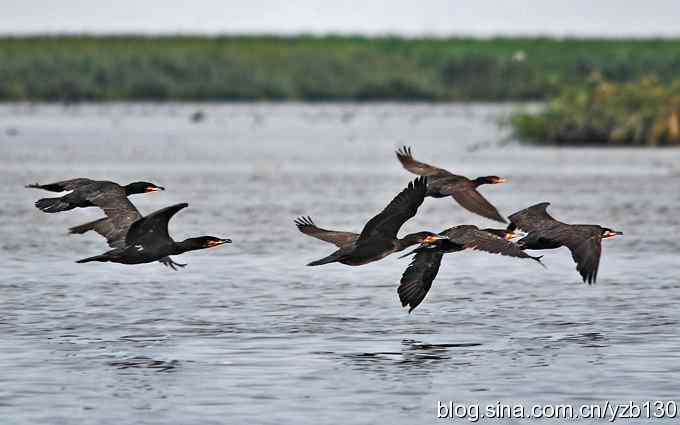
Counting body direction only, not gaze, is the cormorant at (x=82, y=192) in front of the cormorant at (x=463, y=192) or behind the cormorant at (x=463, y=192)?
behind

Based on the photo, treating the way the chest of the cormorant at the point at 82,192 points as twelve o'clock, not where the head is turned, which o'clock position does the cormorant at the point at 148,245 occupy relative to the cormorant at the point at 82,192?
the cormorant at the point at 148,245 is roughly at 2 o'clock from the cormorant at the point at 82,192.

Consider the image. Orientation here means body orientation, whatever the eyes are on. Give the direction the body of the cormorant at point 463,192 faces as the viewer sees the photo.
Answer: to the viewer's right

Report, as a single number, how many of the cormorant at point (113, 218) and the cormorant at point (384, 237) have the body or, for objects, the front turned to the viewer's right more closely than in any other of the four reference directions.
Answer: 2

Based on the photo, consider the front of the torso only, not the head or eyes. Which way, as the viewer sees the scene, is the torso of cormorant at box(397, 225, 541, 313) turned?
to the viewer's right

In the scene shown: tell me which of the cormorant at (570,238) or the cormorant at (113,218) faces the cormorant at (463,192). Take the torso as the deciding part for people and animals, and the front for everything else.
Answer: the cormorant at (113,218)

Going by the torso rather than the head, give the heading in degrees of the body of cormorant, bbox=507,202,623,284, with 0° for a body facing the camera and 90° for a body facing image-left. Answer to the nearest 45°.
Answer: approximately 270°

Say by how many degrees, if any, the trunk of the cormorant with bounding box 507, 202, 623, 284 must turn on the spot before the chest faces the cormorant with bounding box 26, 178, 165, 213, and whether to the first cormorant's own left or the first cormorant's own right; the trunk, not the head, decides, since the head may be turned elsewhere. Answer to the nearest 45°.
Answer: approximately 180°

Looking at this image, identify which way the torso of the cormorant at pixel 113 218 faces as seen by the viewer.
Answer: to the viewer's right

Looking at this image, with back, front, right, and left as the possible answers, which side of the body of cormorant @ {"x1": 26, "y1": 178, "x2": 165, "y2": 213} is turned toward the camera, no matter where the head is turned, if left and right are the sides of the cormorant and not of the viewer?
right
